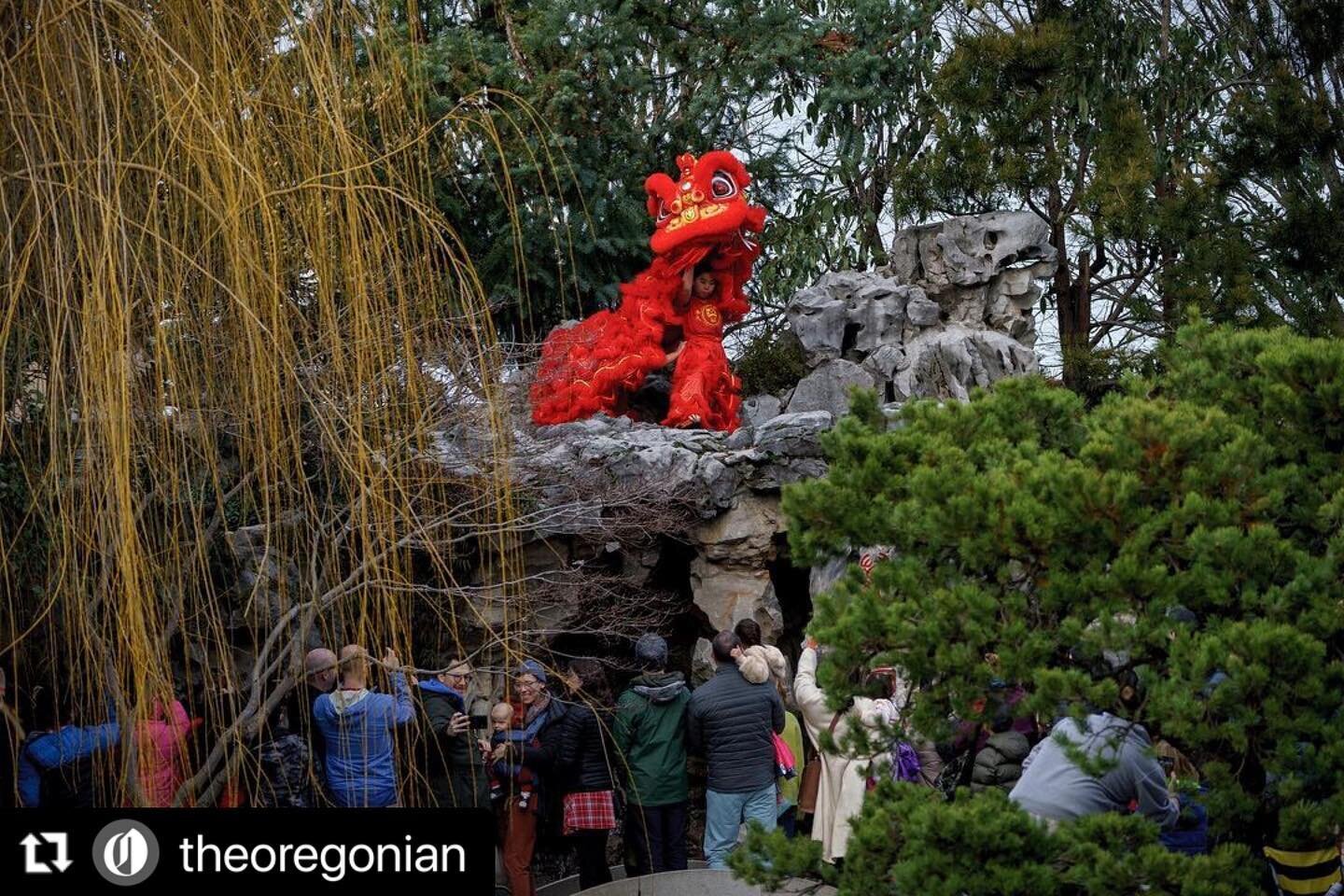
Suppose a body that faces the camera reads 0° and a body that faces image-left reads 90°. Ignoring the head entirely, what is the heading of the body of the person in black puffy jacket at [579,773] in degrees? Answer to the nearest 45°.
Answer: approximately 135°

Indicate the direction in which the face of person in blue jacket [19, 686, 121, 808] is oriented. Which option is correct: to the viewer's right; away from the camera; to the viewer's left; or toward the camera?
away from the camera

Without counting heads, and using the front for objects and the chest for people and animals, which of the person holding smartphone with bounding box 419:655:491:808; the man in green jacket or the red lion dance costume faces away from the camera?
the man in green jacket

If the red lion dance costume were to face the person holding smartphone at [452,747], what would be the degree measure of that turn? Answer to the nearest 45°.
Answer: approximately 45° to its right

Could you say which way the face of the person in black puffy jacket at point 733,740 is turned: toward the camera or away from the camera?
away from the camera

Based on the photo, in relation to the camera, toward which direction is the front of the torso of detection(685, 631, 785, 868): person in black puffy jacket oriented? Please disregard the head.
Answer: away from the camera

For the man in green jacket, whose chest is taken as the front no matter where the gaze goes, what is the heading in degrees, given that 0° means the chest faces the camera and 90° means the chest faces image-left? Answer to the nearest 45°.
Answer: approximately 180°

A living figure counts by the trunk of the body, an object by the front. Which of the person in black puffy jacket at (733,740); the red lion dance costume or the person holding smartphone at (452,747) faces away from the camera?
the person in black puffy jacket

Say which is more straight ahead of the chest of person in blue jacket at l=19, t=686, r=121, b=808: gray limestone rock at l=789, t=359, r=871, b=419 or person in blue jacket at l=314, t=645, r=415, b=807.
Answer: the gray limestone rock

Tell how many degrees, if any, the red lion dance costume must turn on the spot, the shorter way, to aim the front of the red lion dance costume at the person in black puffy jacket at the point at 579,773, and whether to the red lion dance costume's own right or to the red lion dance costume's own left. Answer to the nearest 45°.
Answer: approximately 45° to the red lion dance costume's own right

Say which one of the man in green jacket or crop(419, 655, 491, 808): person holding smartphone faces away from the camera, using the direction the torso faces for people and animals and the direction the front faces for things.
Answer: the man in green jacket

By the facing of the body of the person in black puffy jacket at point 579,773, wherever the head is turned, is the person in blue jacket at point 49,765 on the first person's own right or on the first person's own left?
on the first person's own left

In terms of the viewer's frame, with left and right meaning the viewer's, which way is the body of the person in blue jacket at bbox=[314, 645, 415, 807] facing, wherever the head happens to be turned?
facing away from the viewer

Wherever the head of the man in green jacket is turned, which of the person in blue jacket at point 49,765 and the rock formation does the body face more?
the rock formation

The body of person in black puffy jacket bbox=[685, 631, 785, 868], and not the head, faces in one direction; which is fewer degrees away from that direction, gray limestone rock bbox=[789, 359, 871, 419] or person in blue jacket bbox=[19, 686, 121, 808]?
the gray limestone rock

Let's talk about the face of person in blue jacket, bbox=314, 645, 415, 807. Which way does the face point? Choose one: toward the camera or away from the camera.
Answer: away from the camera

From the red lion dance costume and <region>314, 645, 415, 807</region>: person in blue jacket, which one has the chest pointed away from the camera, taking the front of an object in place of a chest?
the person in blue jacket
